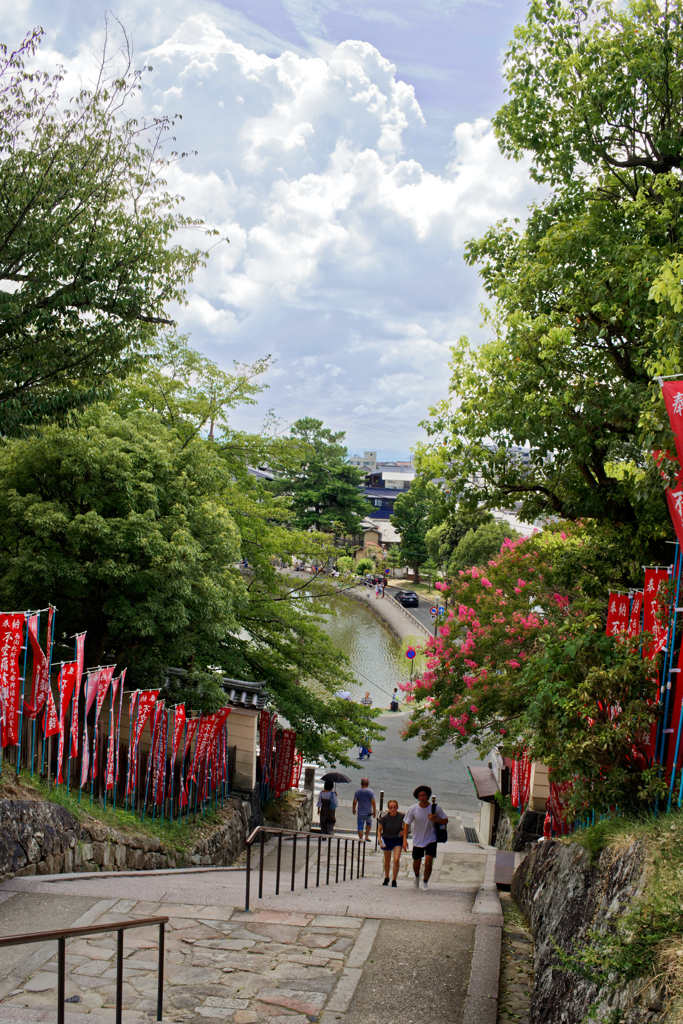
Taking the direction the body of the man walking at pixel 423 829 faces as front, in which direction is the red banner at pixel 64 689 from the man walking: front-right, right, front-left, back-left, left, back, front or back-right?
right

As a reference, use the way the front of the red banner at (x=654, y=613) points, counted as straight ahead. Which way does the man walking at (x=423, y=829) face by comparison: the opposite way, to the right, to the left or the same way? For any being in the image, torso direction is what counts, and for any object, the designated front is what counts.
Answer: the same way

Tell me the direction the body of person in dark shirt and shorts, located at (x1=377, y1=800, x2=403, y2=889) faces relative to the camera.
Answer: toward the camera

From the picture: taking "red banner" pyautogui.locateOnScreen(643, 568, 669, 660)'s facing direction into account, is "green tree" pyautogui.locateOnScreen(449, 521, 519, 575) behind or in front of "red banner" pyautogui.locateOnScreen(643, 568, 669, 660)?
behind

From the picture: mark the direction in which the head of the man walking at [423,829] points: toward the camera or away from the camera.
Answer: toward the camera

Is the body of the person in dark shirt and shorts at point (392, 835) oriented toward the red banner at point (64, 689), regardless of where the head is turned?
no
